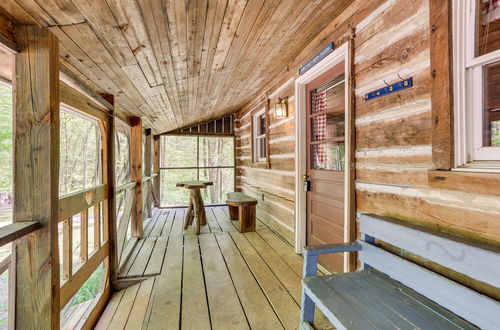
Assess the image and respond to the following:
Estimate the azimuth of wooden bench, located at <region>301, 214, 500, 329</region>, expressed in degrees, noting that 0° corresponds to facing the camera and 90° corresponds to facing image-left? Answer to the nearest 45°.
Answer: approximately 45°

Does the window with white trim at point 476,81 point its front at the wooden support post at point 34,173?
yes

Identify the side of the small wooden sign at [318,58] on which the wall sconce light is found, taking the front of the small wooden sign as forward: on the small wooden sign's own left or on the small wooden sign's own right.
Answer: on the small wooden sign's own right

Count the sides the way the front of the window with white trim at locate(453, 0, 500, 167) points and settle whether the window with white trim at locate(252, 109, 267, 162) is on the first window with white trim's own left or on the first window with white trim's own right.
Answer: on the first window with white trim's own right

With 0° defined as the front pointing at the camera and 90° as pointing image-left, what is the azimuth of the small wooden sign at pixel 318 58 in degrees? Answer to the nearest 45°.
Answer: approximately 45°

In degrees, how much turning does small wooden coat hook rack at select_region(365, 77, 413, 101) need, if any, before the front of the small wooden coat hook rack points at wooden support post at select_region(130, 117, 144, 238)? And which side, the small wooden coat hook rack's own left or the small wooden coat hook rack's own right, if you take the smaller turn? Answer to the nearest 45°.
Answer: approximately 45° to the small wooden coat hook rack's own right
